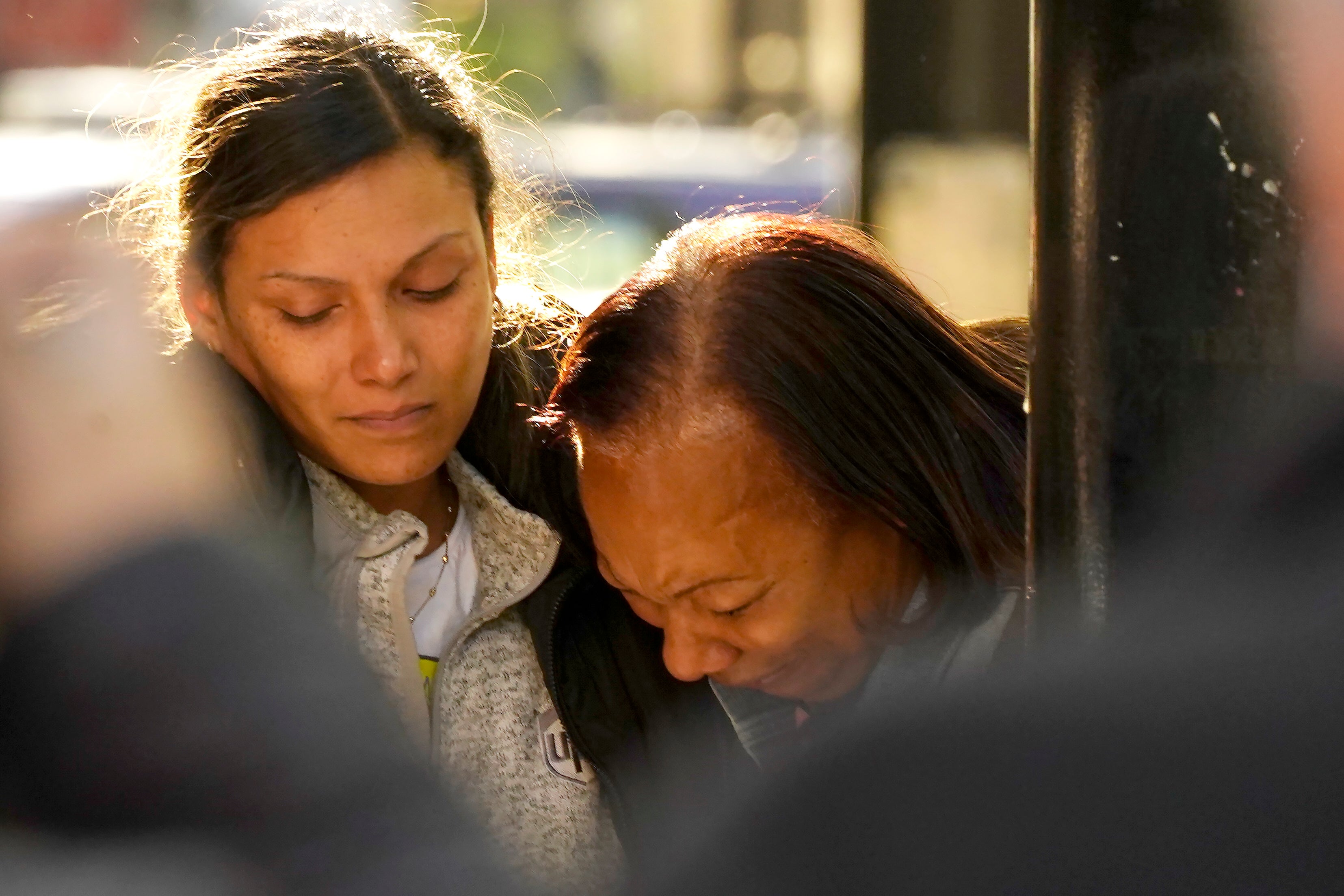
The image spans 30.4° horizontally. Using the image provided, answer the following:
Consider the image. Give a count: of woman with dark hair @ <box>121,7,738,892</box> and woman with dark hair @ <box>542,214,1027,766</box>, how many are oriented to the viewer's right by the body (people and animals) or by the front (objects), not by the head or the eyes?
0

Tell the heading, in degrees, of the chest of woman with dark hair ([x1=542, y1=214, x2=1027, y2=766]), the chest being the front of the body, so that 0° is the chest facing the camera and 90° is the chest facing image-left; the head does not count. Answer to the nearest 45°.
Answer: approximately 45°

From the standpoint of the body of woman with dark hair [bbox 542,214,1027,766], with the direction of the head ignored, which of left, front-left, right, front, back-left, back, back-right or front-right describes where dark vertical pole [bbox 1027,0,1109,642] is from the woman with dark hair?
front-left

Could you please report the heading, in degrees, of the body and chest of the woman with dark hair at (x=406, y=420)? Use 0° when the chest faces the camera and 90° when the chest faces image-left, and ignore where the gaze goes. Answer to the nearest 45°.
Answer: approximately 0°
